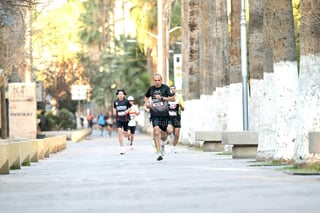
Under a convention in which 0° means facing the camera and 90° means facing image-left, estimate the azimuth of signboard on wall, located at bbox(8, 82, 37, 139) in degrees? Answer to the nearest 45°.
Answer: approximately 0°

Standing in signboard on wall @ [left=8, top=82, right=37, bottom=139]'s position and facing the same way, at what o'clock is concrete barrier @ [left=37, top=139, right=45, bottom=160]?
The concrete barrier is roughly at 12 o'clock from the signboard on wall.

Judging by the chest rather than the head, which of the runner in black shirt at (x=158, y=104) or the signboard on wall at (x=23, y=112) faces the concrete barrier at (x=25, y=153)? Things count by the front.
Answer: the signboard on wall

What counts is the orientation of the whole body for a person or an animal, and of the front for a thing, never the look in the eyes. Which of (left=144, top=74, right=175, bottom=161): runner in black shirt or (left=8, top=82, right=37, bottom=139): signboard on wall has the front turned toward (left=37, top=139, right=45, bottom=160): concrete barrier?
the signboard on wall

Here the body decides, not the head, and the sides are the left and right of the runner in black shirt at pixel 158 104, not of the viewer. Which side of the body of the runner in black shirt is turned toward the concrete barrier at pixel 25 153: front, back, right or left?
right

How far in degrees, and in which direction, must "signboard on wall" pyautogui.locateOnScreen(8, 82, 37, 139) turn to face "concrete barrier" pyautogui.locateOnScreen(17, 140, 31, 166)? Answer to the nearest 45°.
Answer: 0° — it already faces it

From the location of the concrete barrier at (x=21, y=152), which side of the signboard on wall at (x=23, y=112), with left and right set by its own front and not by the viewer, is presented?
front

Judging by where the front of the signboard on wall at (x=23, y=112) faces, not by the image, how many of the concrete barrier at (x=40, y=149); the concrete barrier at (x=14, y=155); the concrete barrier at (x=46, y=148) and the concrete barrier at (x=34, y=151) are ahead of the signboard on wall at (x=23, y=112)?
4

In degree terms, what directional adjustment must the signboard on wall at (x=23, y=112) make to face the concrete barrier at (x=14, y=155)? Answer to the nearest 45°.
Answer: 0° — it already faces it
